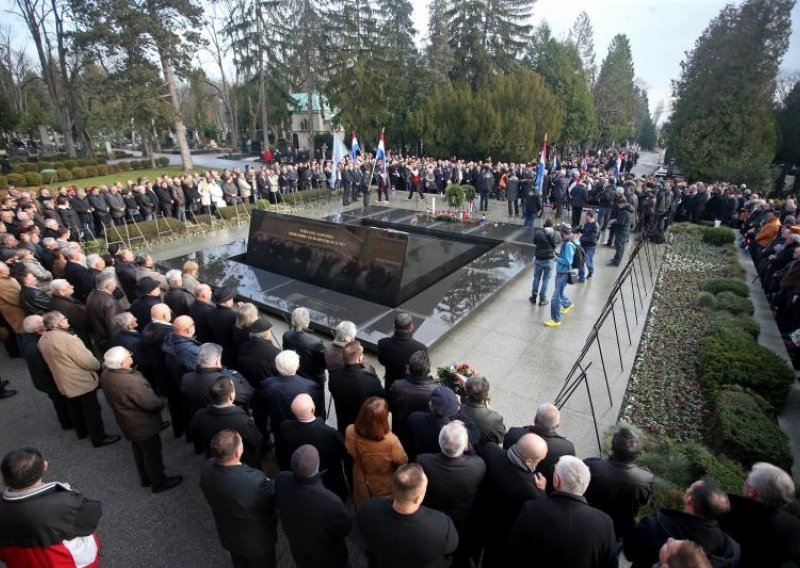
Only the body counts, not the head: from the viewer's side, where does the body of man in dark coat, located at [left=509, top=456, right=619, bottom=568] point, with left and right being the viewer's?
facing away from the viewer

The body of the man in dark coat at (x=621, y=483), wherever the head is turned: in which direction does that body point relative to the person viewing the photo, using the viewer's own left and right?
facing away from the viewer

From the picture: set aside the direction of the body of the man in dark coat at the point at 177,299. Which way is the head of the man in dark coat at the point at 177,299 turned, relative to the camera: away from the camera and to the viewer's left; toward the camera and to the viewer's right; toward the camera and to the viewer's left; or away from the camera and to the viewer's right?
away from the camera and to the viewer's right

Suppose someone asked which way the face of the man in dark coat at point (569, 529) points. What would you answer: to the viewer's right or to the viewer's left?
to the viewer's left

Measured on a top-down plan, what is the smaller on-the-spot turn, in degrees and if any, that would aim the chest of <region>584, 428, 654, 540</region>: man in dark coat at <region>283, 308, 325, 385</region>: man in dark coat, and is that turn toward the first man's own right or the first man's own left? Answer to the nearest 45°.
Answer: approximately 90° to the first man's own left

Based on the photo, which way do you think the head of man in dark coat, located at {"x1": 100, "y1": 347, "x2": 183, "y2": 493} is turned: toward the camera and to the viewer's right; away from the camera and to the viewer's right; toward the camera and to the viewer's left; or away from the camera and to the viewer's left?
away from the camera and to the viewer's right

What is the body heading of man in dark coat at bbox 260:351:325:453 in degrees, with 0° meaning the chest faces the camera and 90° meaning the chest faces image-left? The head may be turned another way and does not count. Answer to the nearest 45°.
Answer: approximately 180°

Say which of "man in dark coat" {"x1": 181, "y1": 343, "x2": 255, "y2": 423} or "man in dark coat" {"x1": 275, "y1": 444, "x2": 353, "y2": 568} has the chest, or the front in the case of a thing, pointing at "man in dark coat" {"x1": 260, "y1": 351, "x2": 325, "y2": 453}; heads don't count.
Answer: "man in dark coat" {"x1": 275, "y1": 444, "x2": 353, "y2": 568}

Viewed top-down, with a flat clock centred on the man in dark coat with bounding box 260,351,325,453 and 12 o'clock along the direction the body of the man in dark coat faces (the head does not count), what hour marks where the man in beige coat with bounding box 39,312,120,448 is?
The man in beige coat is roughly at 10 o'clock from the man in dark coat.

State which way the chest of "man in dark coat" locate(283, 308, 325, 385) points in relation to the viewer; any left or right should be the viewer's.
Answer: facing away from the viewer

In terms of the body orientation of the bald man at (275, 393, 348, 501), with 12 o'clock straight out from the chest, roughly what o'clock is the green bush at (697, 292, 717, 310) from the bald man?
The green bush is roughly at 2 o'clock from the bald man.

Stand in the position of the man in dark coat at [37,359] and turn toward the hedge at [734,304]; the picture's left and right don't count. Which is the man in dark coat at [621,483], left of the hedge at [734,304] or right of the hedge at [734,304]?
right

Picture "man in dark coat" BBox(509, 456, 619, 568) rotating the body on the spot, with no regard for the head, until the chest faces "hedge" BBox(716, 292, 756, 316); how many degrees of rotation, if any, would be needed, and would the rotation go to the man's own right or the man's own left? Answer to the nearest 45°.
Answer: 0° — they already face it

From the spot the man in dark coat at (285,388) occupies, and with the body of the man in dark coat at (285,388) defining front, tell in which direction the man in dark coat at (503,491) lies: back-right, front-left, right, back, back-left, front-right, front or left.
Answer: back-right
